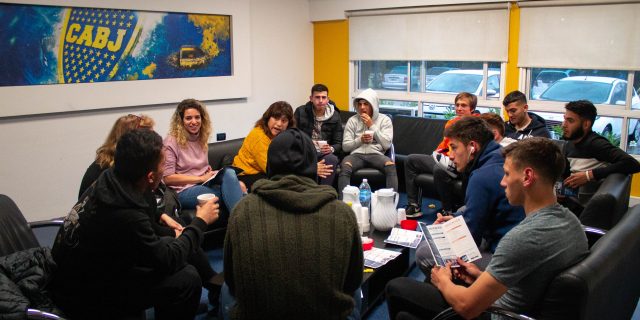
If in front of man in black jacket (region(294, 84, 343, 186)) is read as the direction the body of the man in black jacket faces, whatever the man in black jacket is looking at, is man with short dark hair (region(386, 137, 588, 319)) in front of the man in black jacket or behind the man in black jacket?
in front

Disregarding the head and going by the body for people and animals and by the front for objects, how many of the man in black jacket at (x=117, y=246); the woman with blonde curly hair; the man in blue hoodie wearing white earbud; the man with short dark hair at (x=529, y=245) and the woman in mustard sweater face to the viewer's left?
2

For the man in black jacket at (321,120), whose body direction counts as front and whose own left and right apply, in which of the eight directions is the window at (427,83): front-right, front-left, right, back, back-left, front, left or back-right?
back-left

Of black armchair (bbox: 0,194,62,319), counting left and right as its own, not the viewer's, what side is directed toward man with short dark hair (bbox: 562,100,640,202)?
front

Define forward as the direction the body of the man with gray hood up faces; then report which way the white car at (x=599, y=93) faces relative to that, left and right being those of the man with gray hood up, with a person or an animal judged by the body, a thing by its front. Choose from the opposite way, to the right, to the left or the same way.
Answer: to the right

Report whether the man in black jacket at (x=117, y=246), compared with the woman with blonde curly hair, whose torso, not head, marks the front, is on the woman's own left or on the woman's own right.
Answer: on the woman's own right

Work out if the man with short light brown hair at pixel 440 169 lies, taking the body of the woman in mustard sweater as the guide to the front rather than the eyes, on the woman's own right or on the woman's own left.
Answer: on the woman's own left

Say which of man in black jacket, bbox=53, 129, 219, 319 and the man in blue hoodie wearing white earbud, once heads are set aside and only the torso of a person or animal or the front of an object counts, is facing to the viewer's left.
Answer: the man in blue hoodie wearing white earbud

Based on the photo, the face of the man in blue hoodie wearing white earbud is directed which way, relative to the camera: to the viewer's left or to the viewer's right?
to the viewer's left

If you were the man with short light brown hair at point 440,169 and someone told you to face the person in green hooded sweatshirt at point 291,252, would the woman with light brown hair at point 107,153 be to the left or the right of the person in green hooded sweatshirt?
right

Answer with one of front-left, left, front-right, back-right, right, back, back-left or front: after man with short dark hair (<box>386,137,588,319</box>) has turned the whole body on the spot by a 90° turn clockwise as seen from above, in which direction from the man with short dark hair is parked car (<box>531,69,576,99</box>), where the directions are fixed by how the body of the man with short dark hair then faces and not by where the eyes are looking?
front

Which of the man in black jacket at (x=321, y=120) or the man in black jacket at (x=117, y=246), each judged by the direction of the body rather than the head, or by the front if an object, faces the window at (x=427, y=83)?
the man in black jacket at (x=117, y=246)

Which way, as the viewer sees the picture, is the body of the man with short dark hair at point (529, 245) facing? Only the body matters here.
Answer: to the viewer's left

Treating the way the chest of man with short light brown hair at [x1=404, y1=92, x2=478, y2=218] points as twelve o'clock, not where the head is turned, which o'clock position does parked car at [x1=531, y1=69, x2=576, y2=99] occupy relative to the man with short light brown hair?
The parked car is roughly at 6 o'clock from the man with short light brown hair.

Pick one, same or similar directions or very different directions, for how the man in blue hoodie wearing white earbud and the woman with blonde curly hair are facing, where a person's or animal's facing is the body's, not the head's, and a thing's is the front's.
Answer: very different directions

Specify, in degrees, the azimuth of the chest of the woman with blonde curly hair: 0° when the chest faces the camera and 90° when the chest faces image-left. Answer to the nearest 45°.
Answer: approximately 315°

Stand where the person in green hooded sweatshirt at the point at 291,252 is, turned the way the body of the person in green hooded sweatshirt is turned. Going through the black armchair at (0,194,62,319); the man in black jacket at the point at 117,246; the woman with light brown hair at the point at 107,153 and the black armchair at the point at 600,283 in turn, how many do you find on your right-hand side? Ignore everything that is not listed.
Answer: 1

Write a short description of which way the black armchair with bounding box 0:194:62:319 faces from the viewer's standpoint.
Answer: facing to the right of the viewer

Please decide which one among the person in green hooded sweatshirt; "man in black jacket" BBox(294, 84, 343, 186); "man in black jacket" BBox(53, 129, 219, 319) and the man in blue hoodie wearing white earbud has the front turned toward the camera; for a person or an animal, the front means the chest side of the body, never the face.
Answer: "man in black jacket" BBox(294, 84, 343, 186)

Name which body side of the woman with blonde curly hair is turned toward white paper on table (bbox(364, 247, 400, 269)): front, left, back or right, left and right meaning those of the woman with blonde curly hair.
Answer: front

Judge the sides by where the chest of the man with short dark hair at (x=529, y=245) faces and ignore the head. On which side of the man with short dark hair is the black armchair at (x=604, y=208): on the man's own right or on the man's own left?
on the man's own right
